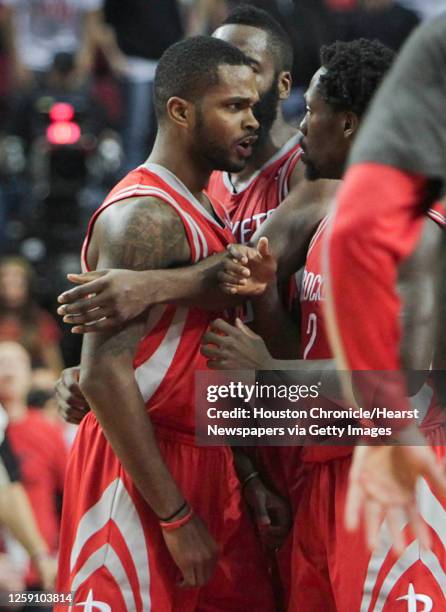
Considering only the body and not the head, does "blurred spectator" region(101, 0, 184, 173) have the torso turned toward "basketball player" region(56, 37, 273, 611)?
yes

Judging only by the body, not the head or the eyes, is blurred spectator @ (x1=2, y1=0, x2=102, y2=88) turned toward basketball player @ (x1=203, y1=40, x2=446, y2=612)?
yes

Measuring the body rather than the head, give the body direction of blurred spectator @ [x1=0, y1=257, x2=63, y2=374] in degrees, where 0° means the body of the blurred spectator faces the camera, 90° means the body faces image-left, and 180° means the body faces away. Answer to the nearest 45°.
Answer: approximately 0°

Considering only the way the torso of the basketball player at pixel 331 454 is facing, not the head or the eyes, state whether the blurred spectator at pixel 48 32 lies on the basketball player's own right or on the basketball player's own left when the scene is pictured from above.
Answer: on the basketball player's own right

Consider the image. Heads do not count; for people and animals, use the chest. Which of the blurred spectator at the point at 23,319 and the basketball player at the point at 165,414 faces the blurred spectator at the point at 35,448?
the blurred spectator at the point at 23,319

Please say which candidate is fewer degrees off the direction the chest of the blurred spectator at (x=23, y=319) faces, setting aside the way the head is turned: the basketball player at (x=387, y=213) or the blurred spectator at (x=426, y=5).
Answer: the basketball player

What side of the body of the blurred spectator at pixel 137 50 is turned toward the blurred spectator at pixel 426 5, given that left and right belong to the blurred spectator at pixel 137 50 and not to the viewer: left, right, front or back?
left

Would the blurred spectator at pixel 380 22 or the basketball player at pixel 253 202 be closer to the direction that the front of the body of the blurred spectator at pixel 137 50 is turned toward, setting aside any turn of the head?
the basketball player

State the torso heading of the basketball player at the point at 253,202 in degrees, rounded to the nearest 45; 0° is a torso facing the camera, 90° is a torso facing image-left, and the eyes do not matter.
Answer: approximately 45°
